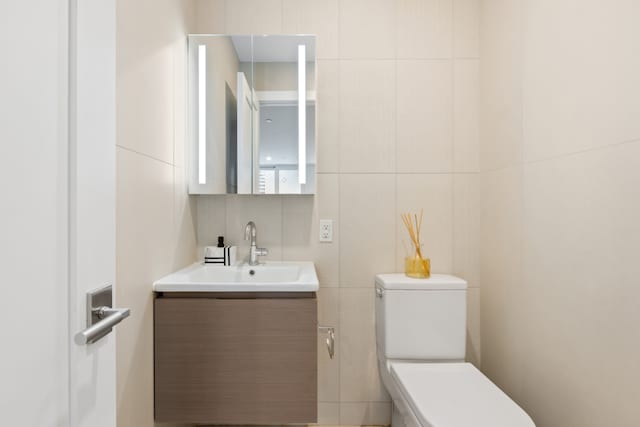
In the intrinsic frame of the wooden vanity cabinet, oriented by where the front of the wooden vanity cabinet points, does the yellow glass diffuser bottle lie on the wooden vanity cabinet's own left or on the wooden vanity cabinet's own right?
on the wooden vanity cabinet's own left

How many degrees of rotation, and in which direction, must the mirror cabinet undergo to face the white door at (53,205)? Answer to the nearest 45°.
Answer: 0° — it already faces it

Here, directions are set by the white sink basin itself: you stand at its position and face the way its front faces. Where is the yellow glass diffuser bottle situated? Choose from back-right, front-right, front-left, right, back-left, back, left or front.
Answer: left

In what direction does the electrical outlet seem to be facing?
toward the camera

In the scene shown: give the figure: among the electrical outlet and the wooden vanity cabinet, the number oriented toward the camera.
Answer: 2

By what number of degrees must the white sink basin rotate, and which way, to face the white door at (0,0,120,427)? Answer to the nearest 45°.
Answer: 0° — it already faces it

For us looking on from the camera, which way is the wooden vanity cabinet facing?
facing the viewer

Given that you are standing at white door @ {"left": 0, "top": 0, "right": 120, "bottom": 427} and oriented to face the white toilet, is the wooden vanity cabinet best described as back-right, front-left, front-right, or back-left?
front-left
